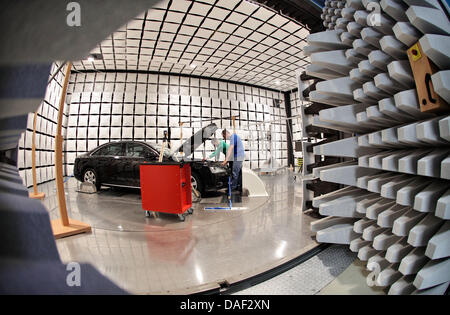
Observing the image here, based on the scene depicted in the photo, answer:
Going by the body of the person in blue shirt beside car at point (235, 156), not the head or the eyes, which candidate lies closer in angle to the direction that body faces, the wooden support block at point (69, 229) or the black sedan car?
the black sedan car

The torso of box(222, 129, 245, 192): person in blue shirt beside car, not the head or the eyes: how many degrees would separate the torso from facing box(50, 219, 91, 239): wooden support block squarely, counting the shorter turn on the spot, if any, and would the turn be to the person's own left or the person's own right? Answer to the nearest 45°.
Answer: approximately 45° to the person's own left

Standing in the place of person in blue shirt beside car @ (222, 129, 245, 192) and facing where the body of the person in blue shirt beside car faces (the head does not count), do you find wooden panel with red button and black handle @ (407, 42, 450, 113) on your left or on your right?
on your left

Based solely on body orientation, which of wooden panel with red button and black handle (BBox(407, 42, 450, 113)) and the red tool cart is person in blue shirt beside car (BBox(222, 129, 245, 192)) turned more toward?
the red tool cart

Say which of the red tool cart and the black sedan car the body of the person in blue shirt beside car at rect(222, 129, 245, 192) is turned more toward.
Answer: the black sedan car

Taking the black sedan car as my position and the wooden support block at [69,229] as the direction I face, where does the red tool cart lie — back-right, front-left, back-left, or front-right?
front-left

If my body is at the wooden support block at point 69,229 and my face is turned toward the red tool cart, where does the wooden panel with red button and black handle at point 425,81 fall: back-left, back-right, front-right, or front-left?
front-right

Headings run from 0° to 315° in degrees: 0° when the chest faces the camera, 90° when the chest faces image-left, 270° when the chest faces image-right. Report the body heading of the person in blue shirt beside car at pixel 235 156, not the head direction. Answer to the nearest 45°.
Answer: approximately 90°

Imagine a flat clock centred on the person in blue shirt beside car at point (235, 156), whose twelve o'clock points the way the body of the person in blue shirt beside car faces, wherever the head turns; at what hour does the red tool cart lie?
The red tool cart is roughly at 10 o'clock from the person in blue shirt beside car.

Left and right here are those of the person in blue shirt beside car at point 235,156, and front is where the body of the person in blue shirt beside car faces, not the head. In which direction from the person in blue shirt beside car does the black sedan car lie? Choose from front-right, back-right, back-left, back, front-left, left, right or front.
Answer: front

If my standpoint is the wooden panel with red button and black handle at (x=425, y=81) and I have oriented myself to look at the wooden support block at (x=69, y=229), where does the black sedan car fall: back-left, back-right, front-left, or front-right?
front-right
